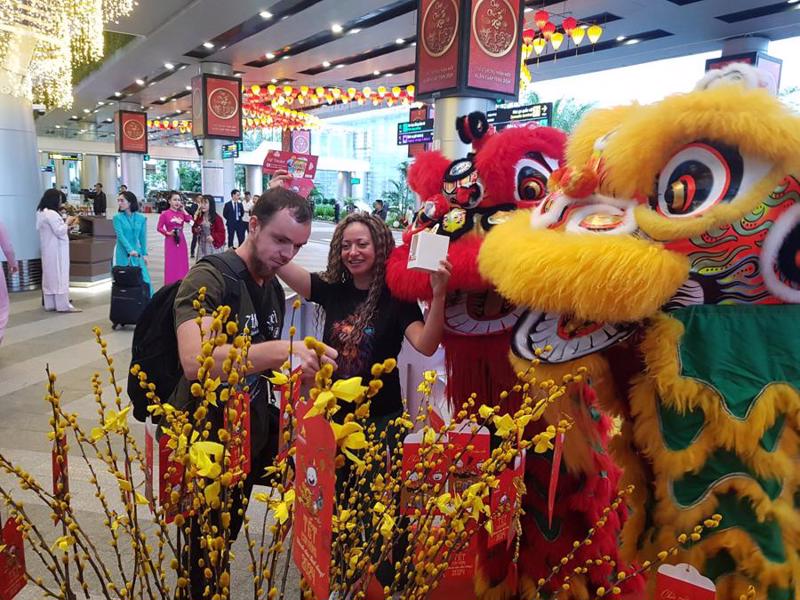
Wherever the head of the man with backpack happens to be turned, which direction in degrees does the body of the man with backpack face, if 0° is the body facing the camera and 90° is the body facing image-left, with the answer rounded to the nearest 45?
approximately 315°

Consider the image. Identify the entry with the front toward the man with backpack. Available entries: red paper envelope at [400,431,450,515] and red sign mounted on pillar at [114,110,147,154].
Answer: the red sign mounted on pillar

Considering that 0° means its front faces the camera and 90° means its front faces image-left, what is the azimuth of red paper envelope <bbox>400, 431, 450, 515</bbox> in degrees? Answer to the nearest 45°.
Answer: approximately 0°

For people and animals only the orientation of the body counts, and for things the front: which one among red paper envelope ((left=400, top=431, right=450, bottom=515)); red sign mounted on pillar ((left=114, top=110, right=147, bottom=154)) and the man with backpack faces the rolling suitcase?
the red sign mounted on pillar

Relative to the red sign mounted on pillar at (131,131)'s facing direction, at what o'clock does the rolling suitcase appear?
The rolling suitcase is roughly at 12 o'clock from the red sign mounted on pillar.

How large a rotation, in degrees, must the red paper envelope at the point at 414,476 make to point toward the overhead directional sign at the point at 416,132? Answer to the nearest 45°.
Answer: approximately 180°

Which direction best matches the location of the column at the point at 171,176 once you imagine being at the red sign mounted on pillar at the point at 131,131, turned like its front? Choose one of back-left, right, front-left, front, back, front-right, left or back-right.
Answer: back

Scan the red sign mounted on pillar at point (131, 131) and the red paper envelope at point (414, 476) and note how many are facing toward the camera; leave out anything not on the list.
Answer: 2
